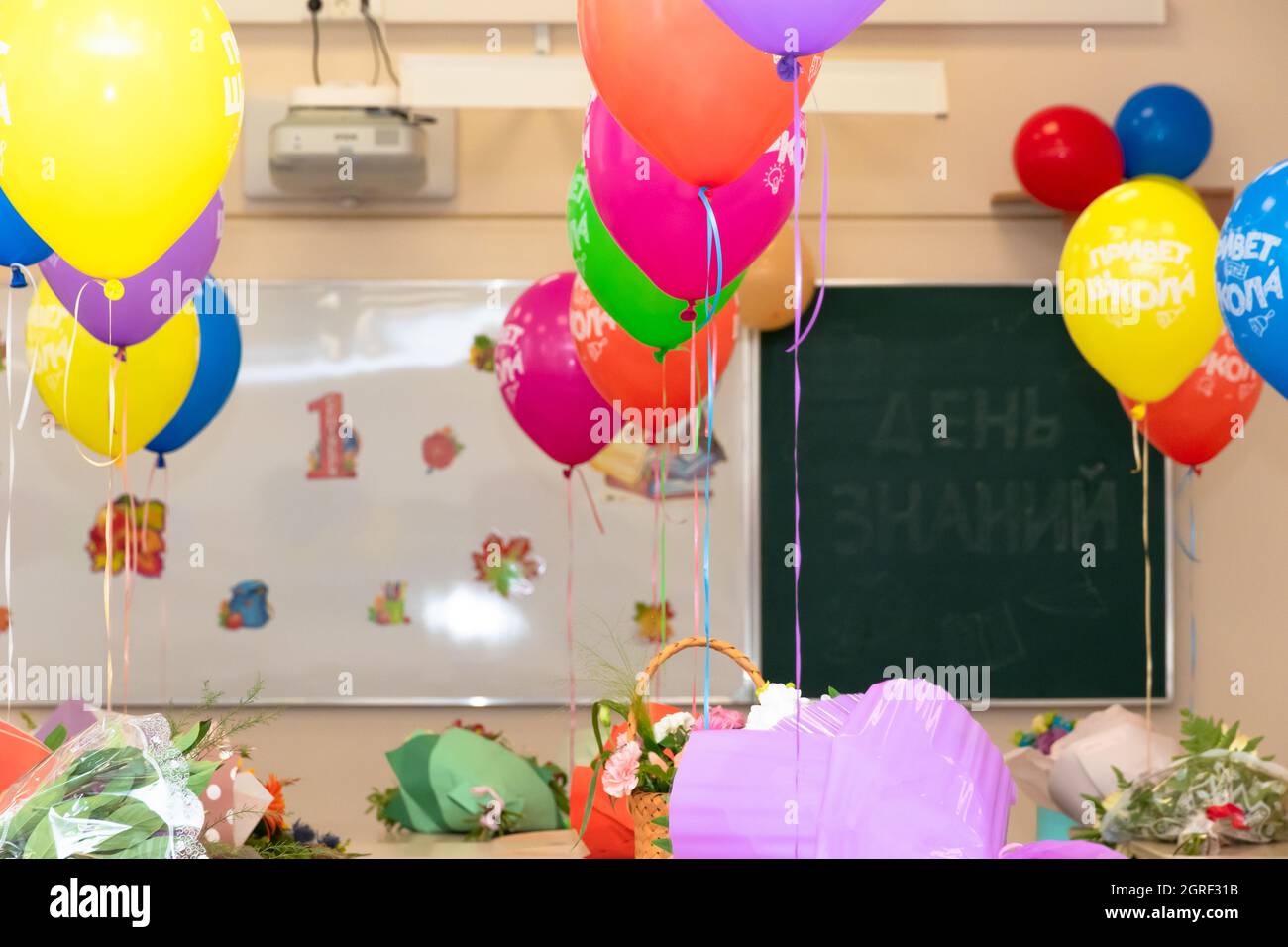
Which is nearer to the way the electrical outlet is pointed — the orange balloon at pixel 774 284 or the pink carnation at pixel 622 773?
the pink carnation

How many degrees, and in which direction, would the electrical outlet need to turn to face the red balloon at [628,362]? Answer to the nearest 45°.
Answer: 0° — it already faces it

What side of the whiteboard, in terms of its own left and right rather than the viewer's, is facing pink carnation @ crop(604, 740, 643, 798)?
front

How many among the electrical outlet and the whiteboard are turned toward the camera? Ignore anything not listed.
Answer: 2

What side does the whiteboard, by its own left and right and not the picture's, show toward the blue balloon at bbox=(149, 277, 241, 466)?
front

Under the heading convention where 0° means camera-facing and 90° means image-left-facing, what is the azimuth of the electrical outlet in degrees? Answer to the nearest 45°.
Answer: approximately 0°

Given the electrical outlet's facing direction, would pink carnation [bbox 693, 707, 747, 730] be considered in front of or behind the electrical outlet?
in front
